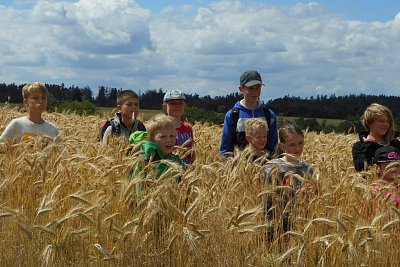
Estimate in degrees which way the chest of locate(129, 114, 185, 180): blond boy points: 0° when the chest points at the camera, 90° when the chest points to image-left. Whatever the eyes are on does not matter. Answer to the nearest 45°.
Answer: approximately 315°

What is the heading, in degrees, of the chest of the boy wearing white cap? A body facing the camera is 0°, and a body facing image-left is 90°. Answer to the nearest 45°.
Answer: approximately 0°

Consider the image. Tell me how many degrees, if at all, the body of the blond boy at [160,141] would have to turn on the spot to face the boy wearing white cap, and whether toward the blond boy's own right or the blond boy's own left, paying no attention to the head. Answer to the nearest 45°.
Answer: approximately 135° to the blond boy's own left
